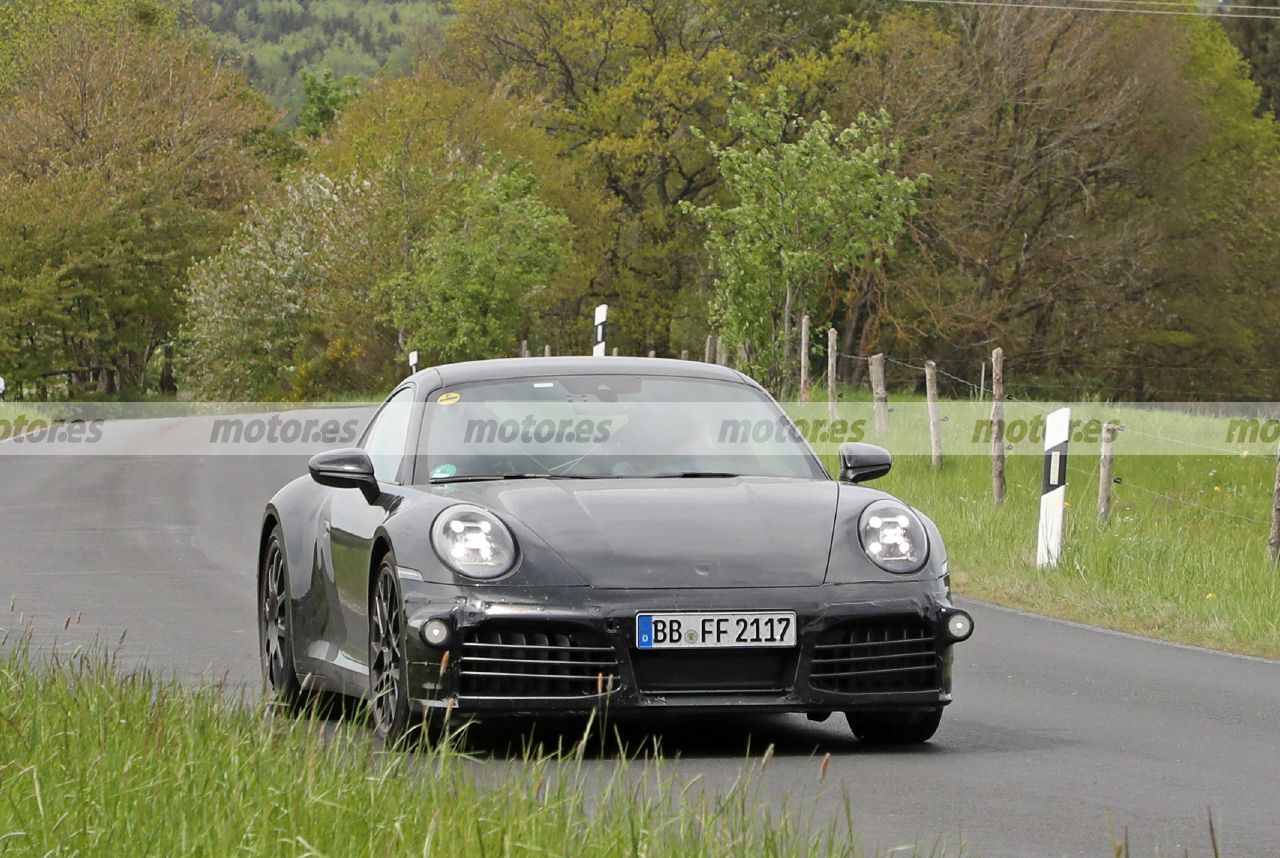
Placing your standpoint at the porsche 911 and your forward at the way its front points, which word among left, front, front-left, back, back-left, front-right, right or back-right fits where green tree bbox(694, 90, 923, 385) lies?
back

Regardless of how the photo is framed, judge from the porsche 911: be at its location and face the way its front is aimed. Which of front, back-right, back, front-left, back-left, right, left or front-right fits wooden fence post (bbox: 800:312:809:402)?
back

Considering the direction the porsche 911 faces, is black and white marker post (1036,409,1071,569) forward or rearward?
rearward

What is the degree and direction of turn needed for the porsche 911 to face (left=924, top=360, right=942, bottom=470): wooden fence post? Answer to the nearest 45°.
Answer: approximately 180°

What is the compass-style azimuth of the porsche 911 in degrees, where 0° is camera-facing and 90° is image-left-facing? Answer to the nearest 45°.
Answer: approximately 0°

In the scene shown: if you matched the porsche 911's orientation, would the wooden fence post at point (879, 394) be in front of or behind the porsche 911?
behind

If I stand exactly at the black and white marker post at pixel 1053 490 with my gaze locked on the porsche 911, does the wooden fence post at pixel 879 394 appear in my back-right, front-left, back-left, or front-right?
back-right
